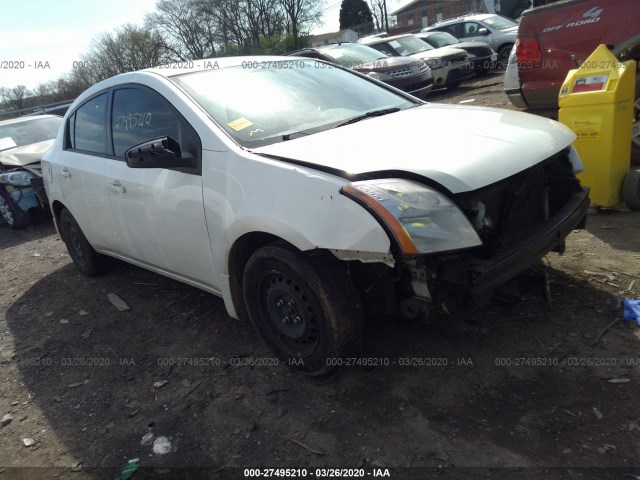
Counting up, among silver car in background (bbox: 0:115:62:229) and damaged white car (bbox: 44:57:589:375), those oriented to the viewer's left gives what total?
0

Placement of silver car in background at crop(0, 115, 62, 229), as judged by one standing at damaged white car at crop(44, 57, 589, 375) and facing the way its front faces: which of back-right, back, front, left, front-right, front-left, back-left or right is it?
back

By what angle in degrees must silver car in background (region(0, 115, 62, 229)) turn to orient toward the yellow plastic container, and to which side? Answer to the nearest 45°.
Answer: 0° — it already faces it

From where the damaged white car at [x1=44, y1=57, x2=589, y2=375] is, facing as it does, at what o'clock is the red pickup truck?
The red pickup truck is roughly at 9 o'clock from the damaged white car.

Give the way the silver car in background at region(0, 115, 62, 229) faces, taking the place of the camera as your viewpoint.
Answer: facing the viewer and to the right of the viewer

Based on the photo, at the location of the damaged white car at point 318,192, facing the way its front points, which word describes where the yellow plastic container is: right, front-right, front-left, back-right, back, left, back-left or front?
left

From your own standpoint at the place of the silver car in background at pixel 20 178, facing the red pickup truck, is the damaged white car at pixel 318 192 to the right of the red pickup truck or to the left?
right
